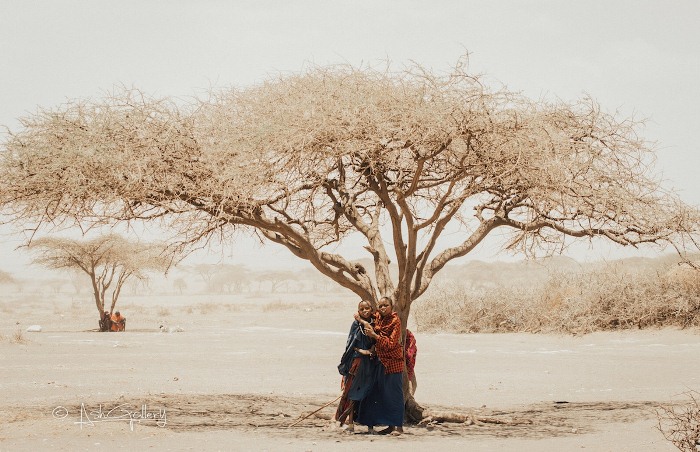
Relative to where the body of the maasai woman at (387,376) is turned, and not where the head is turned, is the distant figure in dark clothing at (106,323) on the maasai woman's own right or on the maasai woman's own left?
on the maasai woman's own right

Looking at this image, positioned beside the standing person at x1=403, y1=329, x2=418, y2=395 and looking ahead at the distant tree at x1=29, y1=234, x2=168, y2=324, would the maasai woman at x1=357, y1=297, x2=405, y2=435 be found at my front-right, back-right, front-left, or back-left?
back-left

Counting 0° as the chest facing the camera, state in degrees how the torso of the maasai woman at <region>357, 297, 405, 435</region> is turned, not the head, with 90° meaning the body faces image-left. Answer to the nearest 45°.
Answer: approximately 45°

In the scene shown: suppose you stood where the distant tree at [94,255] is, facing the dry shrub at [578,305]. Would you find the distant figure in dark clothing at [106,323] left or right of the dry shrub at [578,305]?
right

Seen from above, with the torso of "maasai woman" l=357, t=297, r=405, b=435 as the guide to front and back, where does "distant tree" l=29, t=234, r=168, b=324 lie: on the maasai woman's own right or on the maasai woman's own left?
on the maasai woman's own right
